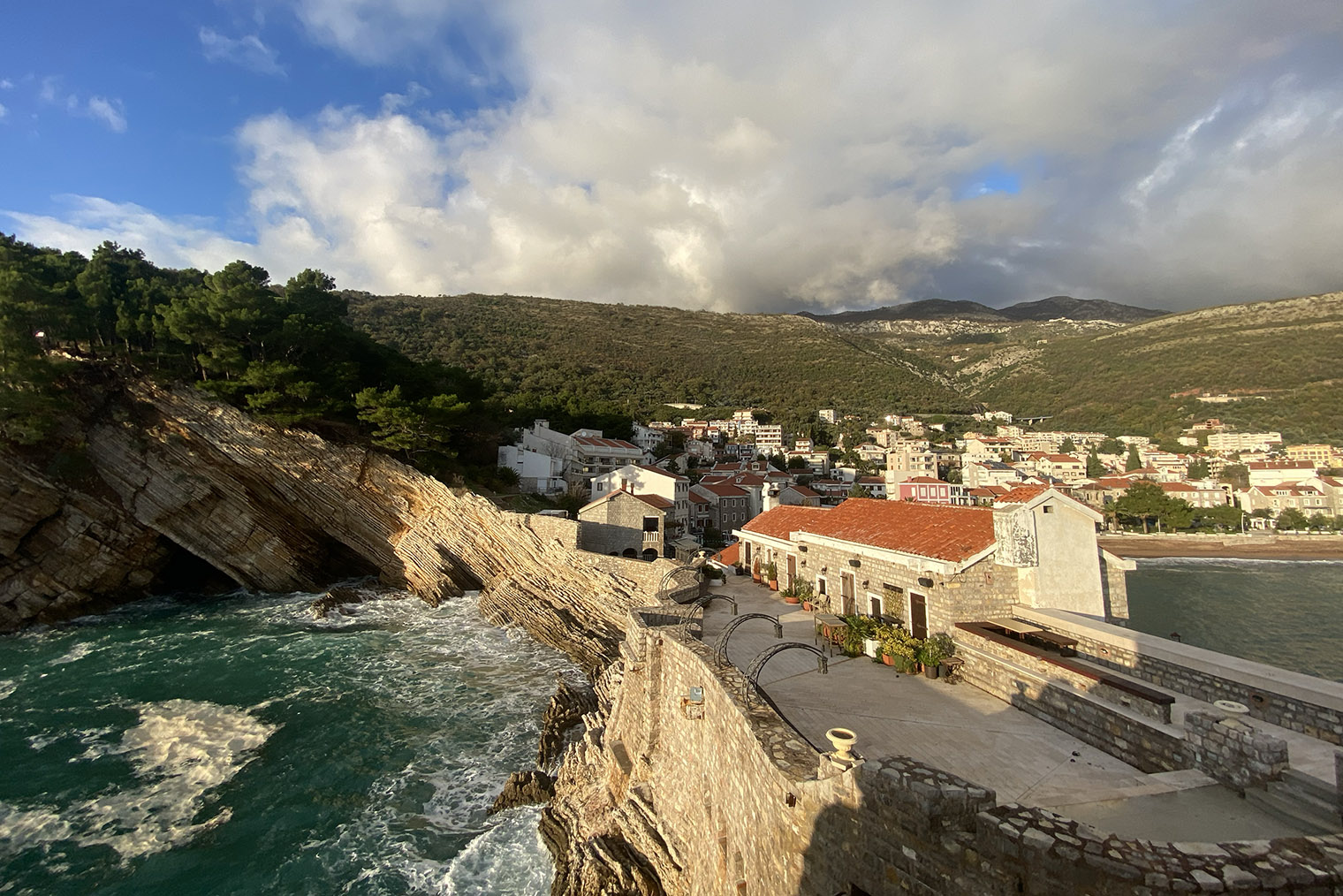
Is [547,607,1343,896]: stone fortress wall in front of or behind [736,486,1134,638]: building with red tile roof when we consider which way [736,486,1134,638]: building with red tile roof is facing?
in front

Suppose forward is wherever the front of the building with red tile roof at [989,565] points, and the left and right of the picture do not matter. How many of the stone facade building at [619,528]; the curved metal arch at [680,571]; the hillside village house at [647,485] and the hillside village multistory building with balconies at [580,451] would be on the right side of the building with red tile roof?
4

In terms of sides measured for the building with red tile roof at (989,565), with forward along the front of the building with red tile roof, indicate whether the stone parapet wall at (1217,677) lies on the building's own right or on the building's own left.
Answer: on the building's own left

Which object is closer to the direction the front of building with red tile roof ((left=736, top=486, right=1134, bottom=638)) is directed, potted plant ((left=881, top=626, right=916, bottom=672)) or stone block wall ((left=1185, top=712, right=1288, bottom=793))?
the potted plant

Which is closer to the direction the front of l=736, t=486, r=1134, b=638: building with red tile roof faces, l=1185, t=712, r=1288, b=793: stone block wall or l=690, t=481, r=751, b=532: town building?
the stone block wall

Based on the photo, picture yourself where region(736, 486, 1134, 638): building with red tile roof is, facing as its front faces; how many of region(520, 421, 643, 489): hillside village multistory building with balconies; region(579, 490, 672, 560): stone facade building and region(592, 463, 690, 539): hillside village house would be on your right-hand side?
3

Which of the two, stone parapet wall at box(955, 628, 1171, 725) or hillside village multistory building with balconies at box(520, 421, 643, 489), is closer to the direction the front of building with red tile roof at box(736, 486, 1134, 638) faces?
the stone parapet wall

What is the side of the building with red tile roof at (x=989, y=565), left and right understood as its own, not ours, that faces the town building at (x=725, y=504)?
right

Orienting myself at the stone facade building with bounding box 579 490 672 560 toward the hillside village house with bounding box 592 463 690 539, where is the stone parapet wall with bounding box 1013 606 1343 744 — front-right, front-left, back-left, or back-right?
back-right

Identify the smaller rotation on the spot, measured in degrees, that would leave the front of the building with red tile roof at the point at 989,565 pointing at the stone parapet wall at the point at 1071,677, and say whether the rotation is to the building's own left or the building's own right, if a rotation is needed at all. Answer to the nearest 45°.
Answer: approximately 45° to the building's own left

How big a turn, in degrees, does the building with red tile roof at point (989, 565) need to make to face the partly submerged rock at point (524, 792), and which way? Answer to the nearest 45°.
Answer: approximately 45° to its right

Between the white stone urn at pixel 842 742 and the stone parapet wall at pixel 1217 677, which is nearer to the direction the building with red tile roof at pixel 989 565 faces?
the white stone urn

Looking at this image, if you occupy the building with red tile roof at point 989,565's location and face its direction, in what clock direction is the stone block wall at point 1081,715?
The stone block wall is roughly at 10 o'clock from the building with red tile roof.
